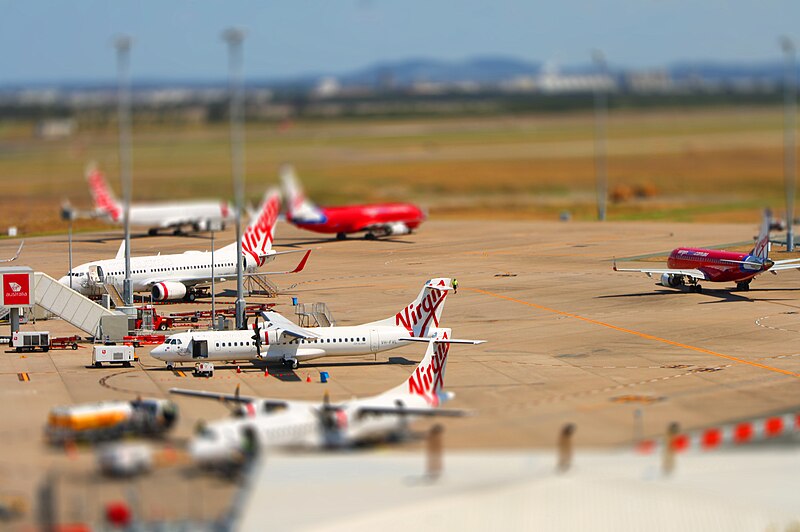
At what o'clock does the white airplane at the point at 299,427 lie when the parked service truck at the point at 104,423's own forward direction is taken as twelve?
The white airplane is roughly at 1 o'clock from the parked service truck.

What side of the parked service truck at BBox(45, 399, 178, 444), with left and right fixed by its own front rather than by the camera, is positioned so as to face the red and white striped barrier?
front

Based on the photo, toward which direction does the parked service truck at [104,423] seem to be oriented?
to the viewer's right
